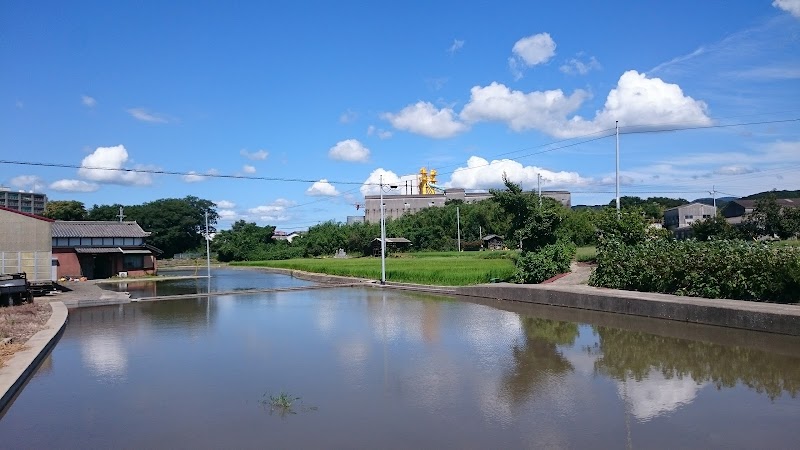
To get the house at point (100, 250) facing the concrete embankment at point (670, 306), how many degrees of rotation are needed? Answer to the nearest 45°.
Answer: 0° — it already faces it

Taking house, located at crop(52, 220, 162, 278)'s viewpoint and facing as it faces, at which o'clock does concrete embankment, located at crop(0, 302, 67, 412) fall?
The concrete embankment is roughly at 12 o'clock from the house.

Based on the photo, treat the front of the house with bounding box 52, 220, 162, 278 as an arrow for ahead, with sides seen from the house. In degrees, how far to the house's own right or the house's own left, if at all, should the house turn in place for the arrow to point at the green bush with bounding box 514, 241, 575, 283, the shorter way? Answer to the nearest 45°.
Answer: approximately 45° to the house's own left

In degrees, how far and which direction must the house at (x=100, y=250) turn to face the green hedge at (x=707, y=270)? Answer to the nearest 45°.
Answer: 0° — it already faces it

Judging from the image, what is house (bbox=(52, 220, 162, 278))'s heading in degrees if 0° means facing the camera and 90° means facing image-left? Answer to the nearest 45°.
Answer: approximately 0°
